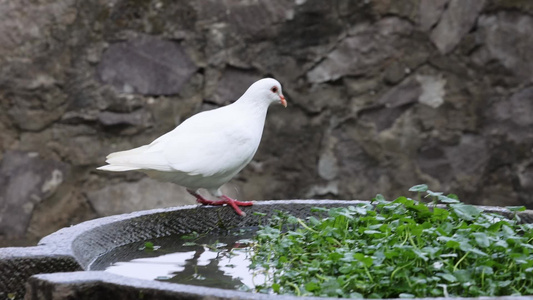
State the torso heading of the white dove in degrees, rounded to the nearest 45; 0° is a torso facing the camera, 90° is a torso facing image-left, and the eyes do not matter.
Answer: approximately 270°
